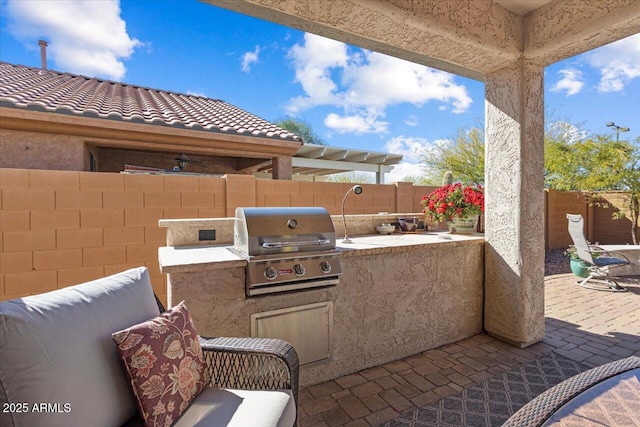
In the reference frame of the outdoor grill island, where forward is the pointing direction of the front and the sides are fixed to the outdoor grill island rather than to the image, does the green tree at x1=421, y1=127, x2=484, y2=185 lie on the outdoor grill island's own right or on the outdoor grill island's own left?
on the outdoor grill island's own left

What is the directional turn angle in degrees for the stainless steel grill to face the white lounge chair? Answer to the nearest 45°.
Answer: approximately 90° to its left

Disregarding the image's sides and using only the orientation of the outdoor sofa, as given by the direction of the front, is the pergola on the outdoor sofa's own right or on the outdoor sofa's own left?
on the outdoor sofa's own left

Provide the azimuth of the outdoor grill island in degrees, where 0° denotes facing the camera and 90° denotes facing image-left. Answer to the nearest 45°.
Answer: approximately 315°

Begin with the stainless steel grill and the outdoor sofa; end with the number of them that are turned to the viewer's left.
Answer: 0

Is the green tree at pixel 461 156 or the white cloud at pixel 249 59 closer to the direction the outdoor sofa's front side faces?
the green tree

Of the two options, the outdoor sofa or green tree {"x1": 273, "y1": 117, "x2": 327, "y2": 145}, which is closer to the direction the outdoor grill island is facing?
the outdoor sofa

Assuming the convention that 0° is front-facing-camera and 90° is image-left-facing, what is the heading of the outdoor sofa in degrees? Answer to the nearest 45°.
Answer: approximately 315°

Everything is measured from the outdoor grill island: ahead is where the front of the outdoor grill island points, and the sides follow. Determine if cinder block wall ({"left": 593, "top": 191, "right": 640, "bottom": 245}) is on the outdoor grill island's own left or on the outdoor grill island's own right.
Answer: on the outdoor grill island's own left

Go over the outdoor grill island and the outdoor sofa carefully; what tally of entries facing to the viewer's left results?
0

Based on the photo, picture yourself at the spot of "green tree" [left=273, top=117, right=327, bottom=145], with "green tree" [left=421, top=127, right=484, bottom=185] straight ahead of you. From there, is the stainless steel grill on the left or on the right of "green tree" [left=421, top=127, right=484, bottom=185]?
right

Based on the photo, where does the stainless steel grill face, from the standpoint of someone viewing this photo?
facing the viewer and to the right of the viewer

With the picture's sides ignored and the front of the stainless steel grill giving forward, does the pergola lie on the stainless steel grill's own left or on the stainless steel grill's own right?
on the stainless steel grill's own left
